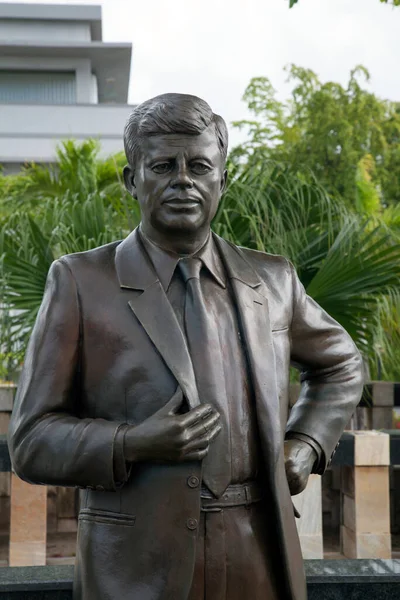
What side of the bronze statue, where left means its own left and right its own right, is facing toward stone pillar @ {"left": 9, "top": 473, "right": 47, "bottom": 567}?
back

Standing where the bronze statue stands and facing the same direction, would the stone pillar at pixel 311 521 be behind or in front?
behind

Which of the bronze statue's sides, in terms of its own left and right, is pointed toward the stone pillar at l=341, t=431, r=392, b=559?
back

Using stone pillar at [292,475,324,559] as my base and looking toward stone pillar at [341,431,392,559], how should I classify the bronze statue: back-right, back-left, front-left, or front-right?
back-right

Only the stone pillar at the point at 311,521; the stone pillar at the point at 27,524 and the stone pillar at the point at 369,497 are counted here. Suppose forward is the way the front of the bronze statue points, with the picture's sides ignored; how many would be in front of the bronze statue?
0

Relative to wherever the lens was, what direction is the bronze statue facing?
facing the viewer

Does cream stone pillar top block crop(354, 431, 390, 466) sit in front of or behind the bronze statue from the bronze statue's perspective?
behind

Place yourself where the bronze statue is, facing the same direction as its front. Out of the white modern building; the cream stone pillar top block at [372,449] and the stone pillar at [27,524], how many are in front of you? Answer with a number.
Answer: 0

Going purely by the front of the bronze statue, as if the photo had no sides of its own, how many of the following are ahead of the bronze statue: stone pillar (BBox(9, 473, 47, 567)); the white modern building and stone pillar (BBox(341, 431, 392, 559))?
0

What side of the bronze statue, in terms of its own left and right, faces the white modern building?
back
